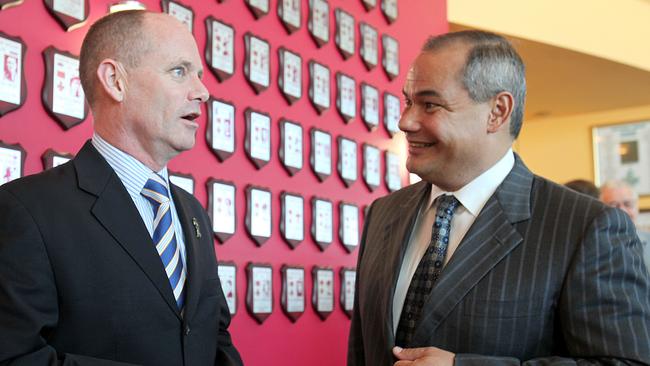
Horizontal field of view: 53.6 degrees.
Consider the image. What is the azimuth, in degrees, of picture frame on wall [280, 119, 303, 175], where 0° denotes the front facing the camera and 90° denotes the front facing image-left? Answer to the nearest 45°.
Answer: approximately 315°

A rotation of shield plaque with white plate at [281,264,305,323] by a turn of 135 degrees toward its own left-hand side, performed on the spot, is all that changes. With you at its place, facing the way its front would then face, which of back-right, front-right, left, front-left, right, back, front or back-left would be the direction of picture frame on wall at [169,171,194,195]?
back-left

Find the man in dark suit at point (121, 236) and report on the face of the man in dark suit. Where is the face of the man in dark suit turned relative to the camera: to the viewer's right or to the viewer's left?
to the viewer's right

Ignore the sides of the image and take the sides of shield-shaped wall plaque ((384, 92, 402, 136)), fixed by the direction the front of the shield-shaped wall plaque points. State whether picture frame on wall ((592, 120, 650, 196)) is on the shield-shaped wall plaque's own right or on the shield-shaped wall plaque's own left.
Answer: on the shield-shaped wall plaque's own left

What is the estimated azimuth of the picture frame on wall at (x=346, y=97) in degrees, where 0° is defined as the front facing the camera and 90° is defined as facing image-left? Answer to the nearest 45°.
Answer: approximately 315°

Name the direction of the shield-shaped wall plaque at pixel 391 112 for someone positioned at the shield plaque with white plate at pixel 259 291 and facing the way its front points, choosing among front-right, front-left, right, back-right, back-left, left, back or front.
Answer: left

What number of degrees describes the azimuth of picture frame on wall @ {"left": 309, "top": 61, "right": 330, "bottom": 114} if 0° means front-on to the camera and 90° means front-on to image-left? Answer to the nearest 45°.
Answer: approximately 315°

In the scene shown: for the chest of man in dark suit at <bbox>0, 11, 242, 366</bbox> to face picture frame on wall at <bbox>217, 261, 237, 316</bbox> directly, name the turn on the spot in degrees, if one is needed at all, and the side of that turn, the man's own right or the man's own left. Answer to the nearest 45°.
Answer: approximately 135° to the man's own left

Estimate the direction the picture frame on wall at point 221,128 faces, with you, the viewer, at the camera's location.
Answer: facing the viewer and to the right of the viewer

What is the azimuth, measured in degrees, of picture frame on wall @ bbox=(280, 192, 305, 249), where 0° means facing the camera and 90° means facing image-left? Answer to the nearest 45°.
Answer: approximately 315°
